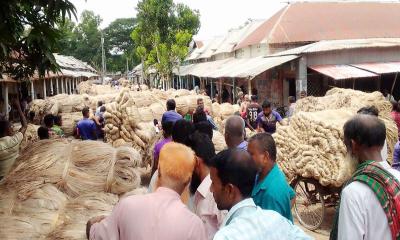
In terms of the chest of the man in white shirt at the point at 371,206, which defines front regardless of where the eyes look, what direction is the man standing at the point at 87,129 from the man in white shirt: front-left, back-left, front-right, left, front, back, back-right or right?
front

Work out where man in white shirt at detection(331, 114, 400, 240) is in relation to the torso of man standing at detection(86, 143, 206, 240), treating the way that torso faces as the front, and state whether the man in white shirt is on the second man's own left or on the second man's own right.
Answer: on the second man's own right

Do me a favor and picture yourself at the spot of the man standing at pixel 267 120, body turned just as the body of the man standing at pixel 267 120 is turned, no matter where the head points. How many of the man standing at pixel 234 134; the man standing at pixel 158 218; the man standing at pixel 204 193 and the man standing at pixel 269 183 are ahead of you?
4

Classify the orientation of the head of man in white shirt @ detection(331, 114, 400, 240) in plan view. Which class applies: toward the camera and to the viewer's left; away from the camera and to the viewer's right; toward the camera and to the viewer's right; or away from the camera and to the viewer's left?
away from the camera and to the viewer's left

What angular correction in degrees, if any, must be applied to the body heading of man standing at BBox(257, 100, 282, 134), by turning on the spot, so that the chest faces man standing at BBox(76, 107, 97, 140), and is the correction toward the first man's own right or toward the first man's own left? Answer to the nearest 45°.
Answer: approximately 90° to the first man's own right

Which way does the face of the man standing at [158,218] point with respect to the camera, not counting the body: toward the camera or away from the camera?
away from the camera

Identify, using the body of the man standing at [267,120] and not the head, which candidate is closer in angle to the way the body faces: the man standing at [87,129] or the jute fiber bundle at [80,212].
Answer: the jute fiber bundle

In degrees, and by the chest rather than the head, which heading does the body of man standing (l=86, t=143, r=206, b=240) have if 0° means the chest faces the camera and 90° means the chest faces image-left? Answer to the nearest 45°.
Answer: approximately 180°

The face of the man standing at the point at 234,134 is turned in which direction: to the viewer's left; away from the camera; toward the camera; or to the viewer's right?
away from the camera
